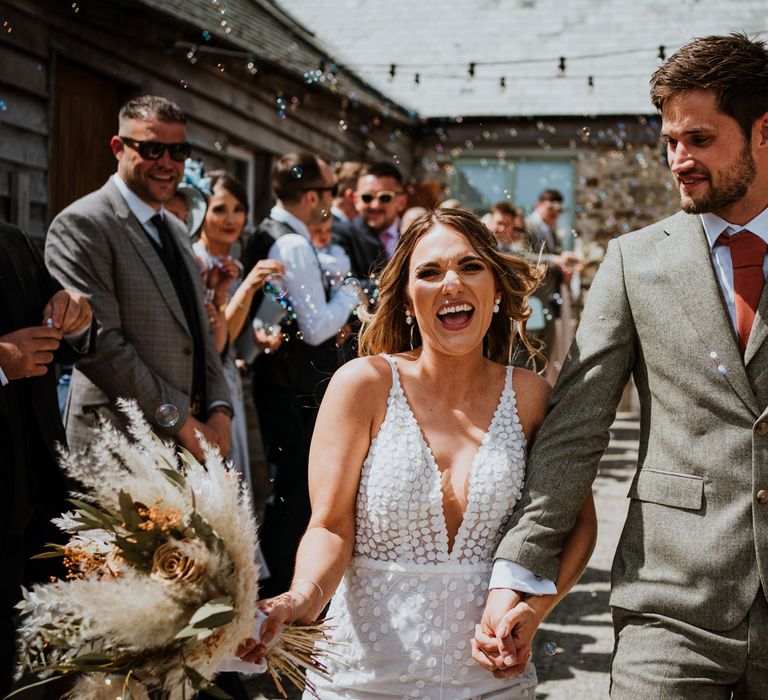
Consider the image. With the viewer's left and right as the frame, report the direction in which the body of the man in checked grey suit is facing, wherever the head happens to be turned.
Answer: facing the viewer and to the right of the viewer

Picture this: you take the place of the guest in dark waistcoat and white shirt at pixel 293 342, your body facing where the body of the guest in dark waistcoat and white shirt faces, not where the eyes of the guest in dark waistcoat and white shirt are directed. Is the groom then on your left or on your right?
on your right

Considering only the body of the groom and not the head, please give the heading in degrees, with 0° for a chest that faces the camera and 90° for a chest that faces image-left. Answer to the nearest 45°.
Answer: approximately 0°

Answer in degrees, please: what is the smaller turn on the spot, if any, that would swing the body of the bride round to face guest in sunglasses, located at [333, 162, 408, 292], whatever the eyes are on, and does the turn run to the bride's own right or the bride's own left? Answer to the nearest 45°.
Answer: approximately 180°

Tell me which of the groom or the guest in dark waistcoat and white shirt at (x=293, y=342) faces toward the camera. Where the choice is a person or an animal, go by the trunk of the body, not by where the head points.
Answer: the groom

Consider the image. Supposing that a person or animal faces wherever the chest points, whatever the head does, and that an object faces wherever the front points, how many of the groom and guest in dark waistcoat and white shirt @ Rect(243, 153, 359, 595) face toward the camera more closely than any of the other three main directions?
1

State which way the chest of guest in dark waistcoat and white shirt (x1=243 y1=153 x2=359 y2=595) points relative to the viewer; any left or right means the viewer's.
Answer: facing away from the viewer and to the right of the viewer

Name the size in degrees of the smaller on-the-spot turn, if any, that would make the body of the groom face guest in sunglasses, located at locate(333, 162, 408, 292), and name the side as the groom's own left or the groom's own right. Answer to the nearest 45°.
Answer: approximately 135° to the groom's own right

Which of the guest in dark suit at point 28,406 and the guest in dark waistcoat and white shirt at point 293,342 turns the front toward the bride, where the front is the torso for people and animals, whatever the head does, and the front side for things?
the guest in dark suit at point 28,406

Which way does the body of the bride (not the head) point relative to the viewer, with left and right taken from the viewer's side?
facing the viewer

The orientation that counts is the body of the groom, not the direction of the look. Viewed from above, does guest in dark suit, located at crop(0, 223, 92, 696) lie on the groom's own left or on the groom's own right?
on the groom's own right

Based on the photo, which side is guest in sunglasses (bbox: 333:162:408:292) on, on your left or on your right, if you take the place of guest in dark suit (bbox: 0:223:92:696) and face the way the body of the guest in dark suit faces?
on your left

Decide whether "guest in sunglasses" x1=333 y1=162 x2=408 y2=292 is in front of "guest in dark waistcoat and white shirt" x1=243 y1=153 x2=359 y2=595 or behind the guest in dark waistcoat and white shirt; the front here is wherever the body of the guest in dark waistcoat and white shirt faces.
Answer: in front

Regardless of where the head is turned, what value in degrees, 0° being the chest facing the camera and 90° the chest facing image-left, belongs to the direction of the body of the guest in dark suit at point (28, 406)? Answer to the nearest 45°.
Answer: approximately 315°

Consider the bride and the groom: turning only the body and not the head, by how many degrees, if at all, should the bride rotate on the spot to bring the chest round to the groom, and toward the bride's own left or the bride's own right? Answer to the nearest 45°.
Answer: approximately 90° to the bride's own left

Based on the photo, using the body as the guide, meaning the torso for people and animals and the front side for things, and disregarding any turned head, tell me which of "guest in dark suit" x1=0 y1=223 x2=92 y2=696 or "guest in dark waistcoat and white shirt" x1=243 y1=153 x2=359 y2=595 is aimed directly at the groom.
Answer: "guest in dark suit" x1=0 y1=223 x2=92 y2=696
